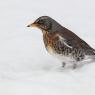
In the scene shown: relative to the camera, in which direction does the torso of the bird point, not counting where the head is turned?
to the viewer's left
